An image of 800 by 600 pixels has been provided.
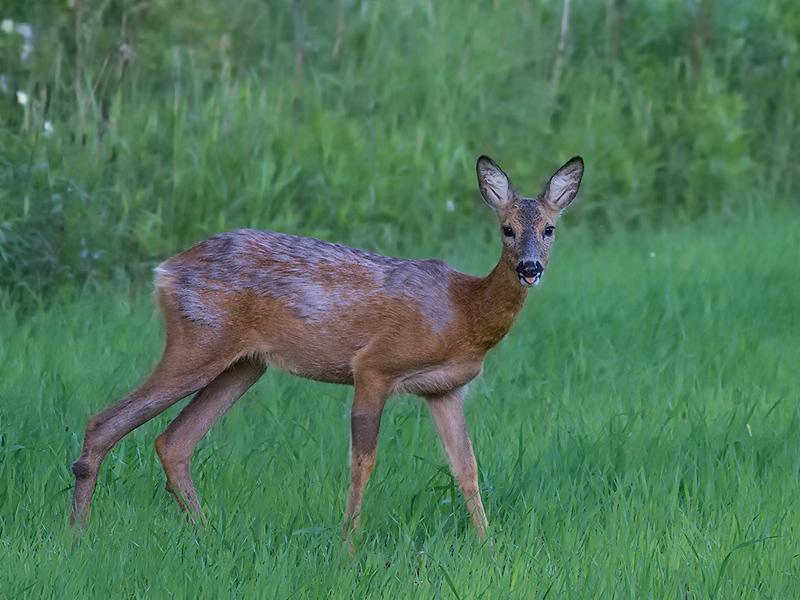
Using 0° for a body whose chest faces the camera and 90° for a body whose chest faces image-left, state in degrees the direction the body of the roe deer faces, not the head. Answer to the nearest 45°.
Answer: approximately 270°
